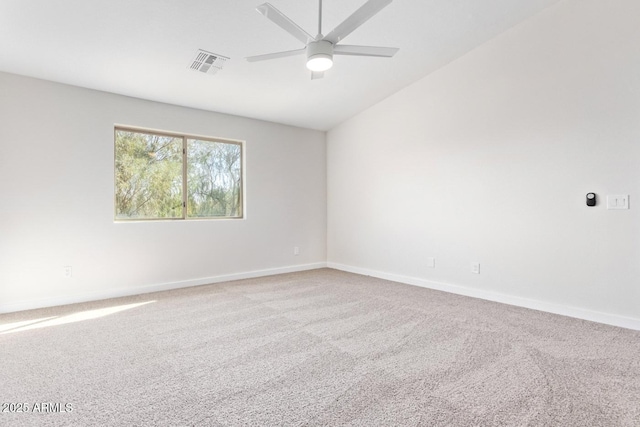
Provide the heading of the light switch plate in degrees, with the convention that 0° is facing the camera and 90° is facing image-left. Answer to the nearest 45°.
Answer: approximately 0°

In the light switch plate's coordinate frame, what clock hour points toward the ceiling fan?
The ceiling fan is roughly at 1 o'clock from the light switch plate.
